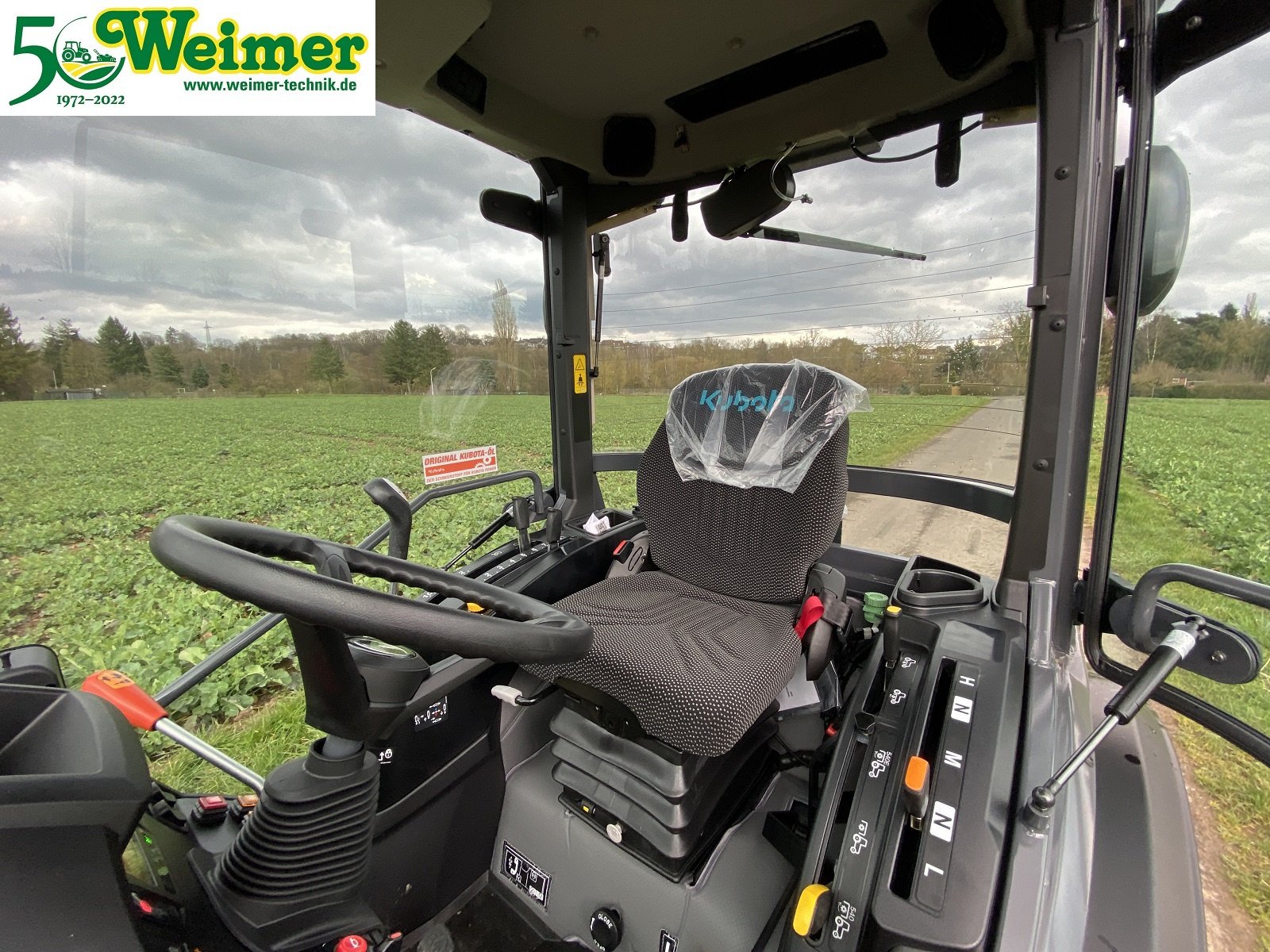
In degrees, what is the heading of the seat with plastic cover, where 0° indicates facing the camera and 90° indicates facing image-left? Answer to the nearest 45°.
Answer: approximately 45°

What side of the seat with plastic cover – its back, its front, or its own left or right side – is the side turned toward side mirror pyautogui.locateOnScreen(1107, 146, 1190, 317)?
left
